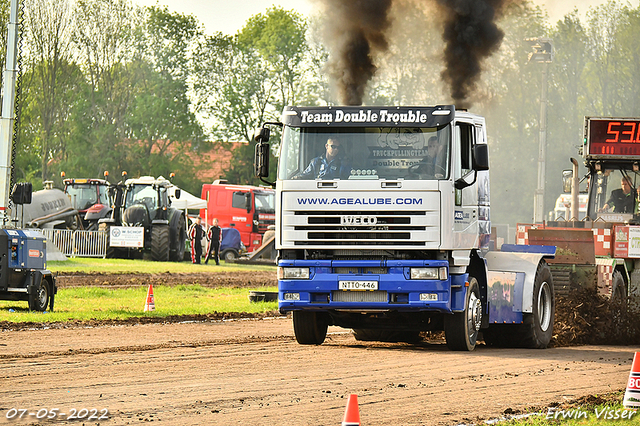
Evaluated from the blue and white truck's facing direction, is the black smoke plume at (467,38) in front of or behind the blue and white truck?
behind

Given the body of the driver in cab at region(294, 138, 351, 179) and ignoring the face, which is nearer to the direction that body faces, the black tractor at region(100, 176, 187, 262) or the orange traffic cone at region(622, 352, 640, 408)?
the orange traffic cone

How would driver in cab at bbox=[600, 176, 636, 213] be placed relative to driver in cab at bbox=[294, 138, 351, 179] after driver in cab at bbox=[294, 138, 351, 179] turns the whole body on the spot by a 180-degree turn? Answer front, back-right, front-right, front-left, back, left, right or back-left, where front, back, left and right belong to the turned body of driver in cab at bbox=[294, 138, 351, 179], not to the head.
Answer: front-right

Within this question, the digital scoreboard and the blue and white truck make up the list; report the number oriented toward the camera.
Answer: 2

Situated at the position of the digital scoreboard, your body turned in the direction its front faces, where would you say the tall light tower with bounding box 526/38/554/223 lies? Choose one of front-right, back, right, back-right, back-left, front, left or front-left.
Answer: back

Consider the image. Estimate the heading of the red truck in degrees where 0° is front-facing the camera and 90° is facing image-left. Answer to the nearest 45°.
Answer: approximately 315°

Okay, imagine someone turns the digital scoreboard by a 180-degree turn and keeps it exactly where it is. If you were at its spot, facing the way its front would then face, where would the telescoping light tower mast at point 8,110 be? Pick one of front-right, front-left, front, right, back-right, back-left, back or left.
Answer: left

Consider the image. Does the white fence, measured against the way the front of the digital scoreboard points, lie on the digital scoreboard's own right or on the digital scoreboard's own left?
on the digital scoreboard's own right

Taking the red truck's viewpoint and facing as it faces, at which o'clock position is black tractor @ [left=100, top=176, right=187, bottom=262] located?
The black tractor is roughly at 3 o'clock from the red truck.
